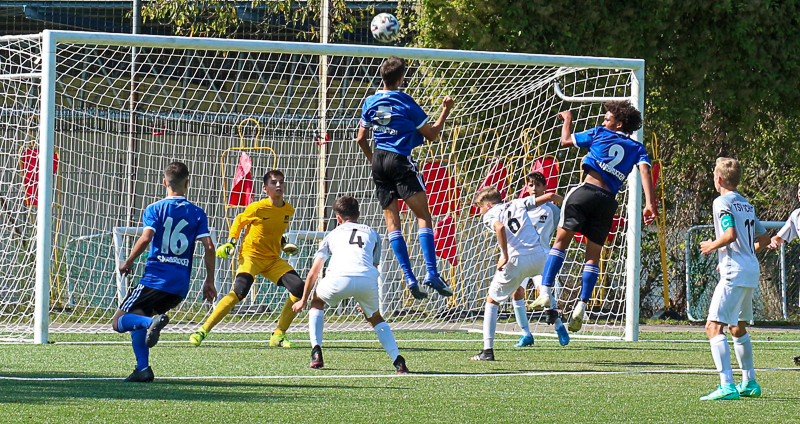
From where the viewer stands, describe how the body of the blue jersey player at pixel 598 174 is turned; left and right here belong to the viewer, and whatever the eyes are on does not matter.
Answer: facing away from the viewer and to the left of the viewer

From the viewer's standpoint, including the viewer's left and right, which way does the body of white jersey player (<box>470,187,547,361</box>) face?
facing away from the viewer and to the left of the viewer

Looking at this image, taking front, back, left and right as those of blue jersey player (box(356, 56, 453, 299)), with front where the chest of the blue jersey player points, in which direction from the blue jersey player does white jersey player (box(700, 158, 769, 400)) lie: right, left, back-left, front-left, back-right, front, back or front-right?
right

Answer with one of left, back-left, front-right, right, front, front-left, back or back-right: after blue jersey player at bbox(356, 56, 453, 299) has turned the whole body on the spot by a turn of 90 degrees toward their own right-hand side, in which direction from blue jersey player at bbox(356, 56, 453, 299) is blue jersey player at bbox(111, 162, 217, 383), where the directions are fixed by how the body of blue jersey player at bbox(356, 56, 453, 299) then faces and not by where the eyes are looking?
right

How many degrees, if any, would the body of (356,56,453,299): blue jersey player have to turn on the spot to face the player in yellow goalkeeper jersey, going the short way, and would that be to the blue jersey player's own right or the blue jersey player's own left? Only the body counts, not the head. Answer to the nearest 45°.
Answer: approximately 90° to the blue jersey player's own left

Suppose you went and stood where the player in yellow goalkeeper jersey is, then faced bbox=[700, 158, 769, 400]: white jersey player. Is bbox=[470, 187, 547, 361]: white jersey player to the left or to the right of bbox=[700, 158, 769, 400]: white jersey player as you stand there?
left

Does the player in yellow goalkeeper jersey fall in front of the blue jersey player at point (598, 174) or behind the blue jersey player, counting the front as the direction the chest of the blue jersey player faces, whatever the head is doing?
in front

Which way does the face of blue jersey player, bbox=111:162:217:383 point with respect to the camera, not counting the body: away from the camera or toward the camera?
away from the camera

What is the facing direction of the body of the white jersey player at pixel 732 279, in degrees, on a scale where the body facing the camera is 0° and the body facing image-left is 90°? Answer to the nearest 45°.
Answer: approximately 135°

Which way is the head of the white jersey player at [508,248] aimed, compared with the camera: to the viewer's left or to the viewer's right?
to the viewer's left
